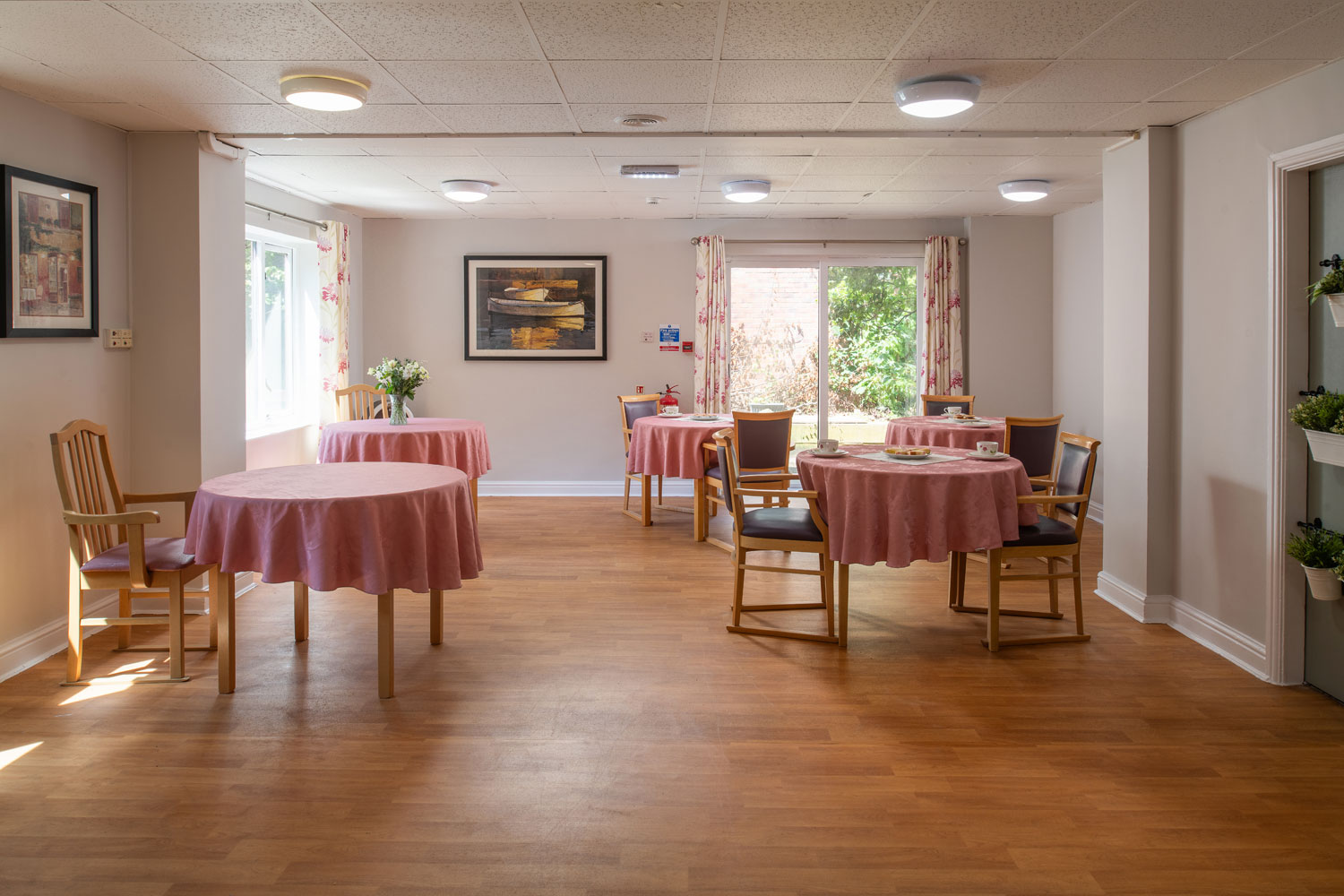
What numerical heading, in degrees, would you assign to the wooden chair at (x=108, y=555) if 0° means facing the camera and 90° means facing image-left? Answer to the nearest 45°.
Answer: approximately 270°

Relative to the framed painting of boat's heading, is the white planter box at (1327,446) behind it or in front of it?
in front

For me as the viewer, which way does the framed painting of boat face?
facing the viewer

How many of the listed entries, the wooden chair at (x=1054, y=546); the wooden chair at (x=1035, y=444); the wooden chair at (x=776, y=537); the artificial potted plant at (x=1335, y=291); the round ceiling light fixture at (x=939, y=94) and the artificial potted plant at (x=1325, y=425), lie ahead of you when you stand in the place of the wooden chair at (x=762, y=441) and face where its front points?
0

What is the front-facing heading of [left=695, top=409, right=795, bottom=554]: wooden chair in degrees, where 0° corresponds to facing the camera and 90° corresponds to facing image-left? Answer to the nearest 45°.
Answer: approximately 135°

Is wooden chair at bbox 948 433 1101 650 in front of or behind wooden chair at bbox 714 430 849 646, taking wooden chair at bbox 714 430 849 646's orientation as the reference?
in front

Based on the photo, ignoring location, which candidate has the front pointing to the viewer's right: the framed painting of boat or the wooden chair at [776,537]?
the wooden chair

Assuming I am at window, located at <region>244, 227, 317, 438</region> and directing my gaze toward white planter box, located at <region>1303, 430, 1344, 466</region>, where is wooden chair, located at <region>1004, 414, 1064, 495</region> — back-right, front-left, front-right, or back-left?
front-left

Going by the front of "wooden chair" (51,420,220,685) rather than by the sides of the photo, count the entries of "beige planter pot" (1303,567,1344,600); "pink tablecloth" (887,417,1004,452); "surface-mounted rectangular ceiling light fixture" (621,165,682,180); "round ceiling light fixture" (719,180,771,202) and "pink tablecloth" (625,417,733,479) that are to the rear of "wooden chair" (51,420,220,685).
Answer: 0

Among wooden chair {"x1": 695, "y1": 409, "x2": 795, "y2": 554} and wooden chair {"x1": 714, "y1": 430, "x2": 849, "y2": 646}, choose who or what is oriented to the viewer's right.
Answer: wooden chair {"x1": 714, "y1": 430, "x2": 849, "y2": 646}

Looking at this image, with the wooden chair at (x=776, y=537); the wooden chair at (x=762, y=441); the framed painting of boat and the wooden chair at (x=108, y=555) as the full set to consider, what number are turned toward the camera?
1

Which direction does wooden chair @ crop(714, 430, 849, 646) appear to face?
to the viewer's right

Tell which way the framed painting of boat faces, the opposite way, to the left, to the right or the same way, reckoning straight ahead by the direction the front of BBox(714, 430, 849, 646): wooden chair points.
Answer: to the right

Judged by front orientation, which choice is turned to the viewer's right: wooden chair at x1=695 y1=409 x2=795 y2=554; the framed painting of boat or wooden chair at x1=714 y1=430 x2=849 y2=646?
wooden chair at x1=714 y1=430 x2=849 y2=646

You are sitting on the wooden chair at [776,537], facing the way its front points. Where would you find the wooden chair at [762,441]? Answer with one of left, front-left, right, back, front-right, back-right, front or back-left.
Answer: left
